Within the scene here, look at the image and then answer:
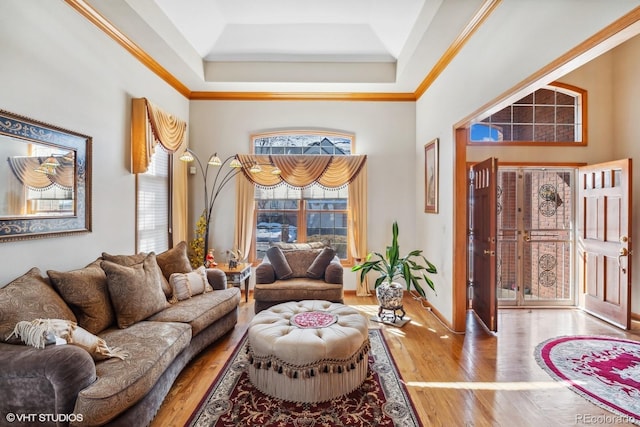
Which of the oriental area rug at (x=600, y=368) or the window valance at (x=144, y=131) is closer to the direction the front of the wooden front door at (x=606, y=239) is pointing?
the window valance

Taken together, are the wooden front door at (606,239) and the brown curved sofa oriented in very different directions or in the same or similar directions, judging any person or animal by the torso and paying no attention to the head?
very different directions

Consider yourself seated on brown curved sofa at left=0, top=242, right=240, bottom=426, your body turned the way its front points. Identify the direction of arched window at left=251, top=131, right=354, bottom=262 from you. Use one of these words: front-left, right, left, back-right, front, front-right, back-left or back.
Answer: left

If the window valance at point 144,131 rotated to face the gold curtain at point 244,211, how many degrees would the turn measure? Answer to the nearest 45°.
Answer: approximately 90° to its left

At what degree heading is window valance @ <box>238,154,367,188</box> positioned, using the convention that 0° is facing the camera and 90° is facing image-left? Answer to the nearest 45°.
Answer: approximately 0°

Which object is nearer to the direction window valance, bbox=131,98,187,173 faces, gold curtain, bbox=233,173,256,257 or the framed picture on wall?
the framed picture on wall

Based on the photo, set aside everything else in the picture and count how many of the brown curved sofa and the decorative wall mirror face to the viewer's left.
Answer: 0

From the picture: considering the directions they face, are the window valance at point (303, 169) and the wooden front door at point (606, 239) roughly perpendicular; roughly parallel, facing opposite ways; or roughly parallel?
roughly perpendicular

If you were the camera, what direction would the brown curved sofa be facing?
facing the viewer and to the right of the viewer

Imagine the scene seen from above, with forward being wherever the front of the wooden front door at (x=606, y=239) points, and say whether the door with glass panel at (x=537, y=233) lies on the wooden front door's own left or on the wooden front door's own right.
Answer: on the wooden front door's own right

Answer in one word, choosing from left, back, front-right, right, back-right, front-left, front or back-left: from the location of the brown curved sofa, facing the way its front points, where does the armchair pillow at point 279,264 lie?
left

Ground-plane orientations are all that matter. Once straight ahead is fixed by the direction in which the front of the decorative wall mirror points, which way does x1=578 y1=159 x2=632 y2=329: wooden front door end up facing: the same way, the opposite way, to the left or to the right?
the opposite way

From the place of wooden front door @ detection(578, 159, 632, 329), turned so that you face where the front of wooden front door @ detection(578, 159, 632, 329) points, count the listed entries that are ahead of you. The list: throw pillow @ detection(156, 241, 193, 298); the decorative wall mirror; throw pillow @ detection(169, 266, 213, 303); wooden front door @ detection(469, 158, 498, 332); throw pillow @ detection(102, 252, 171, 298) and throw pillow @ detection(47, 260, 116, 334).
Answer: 6

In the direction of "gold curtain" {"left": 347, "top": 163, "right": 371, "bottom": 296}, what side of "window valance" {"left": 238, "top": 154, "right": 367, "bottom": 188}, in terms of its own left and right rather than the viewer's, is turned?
left
